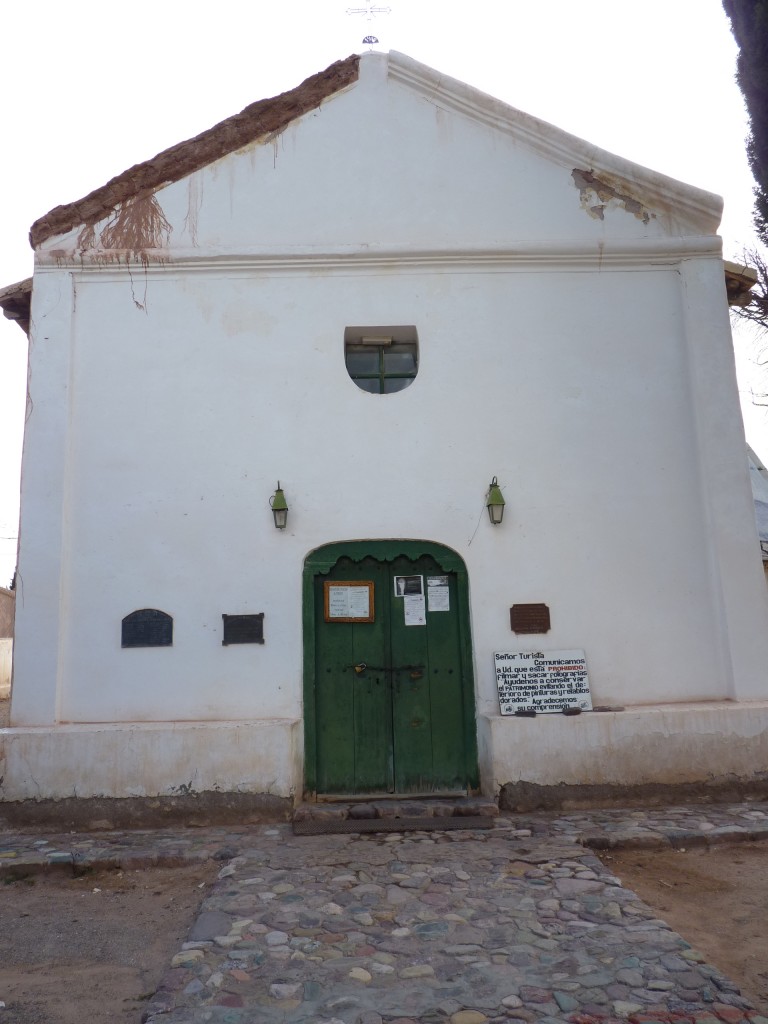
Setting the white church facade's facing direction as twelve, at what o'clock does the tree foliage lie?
The tree foliage is roughly at 8 o'clock from the white church facade.

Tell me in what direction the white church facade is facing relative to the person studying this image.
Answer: facing the viewer
